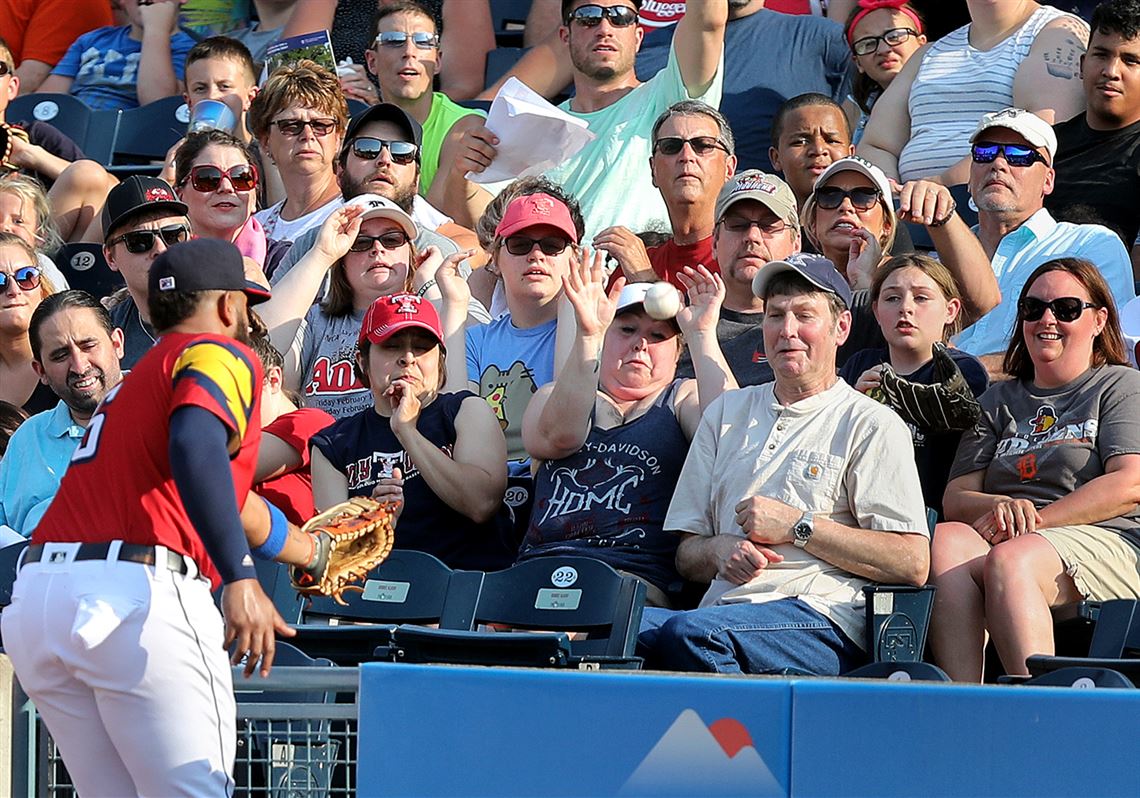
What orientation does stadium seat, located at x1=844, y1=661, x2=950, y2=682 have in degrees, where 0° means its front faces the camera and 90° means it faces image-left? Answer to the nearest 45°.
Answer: approximately 0°

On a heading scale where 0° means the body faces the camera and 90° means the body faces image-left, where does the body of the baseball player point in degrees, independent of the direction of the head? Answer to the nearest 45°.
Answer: approximately 225°

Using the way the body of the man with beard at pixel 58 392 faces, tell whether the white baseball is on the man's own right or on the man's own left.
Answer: on the man's own left

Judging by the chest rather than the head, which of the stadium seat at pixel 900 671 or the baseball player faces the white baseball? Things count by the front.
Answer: the baseball player

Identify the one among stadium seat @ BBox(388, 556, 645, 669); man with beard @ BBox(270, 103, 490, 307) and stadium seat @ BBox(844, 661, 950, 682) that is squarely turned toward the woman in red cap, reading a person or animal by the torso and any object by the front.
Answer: the man with beard

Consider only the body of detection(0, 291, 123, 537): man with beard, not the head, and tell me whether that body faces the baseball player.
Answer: yes

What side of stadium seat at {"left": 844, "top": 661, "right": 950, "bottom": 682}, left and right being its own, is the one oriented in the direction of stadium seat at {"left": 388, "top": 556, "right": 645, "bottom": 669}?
right
